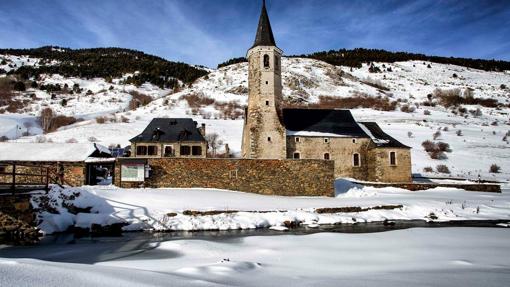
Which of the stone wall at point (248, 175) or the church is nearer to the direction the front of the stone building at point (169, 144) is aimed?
the stone wall

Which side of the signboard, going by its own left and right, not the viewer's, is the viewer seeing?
front

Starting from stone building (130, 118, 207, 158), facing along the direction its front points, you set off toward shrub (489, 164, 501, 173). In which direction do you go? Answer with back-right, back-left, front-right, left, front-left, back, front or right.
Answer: left

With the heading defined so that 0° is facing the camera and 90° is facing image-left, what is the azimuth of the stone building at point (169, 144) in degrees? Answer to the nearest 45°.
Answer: approximately 0°

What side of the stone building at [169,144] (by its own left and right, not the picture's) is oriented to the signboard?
front

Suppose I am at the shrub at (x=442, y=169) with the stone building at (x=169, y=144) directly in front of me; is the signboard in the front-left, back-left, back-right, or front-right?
front-left

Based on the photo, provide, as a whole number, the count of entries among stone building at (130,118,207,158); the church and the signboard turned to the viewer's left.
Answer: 1

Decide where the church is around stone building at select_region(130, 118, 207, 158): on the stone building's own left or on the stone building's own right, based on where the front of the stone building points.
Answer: on the stone building's own left

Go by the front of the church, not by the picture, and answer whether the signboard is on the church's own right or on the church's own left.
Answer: on the church's own right

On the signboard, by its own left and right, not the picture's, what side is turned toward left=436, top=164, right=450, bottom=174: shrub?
left

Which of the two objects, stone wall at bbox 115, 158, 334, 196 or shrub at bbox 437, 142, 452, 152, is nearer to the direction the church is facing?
the stone wall
